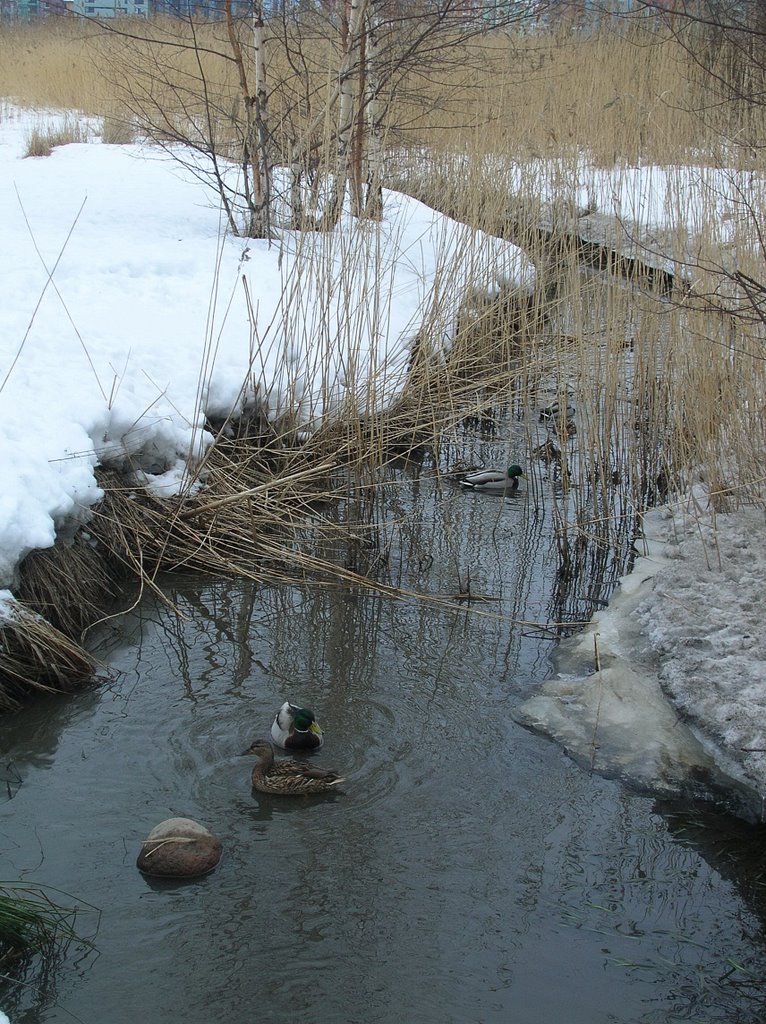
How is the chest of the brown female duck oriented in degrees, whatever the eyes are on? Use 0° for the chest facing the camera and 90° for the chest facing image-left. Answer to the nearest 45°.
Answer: approximately 90°

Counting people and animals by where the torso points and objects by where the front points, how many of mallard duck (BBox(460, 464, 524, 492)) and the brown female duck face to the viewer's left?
1

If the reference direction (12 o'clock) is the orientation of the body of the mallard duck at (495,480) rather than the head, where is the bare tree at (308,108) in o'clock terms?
The bare tree is roughly at 8 o'clock from the mallard duck.

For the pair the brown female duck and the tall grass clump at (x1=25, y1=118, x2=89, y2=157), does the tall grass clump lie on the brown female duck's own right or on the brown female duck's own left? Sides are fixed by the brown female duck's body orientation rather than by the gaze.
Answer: on the brown female duck's own right

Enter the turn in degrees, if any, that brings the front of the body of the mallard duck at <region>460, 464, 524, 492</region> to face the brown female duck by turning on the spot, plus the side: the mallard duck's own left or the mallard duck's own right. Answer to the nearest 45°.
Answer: approximately 90° to the mallard duck's own right

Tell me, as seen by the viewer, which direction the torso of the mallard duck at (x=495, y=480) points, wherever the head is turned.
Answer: to the viewer's right

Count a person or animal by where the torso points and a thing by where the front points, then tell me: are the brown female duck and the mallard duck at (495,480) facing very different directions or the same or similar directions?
very different directions

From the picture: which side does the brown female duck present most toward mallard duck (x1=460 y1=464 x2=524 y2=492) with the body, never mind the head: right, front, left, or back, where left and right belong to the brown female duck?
right

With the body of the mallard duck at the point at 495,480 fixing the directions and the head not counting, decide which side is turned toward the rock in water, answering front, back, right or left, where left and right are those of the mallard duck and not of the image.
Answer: right

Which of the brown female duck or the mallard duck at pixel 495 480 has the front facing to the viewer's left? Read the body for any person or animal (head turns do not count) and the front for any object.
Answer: the brown female duck
